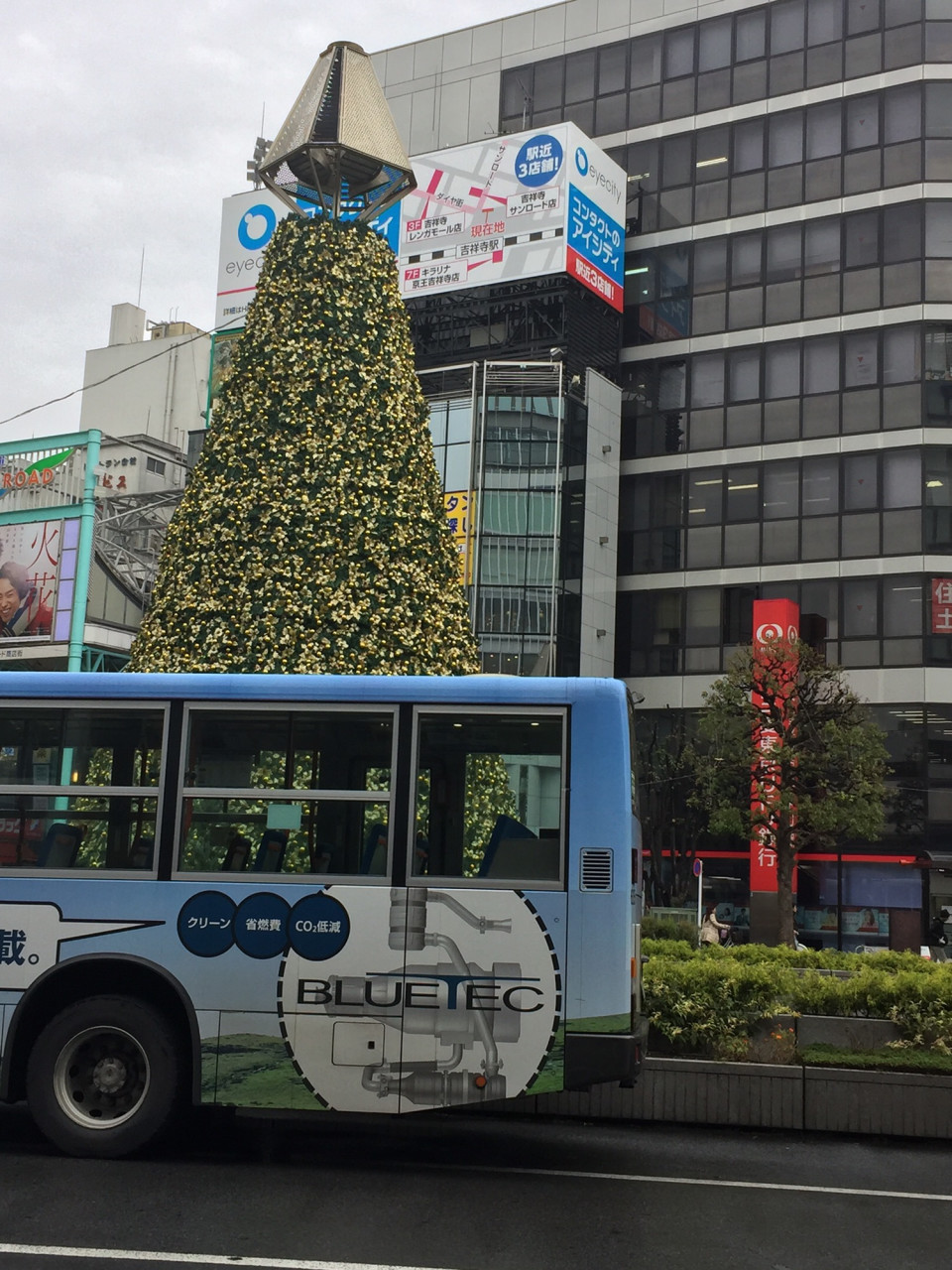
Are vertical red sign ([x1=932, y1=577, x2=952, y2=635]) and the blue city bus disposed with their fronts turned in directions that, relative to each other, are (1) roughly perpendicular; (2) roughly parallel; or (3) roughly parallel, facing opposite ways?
roughly perpendicular

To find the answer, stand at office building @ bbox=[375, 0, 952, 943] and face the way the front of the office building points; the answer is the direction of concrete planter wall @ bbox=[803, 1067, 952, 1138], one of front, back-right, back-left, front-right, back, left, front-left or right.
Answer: front-left

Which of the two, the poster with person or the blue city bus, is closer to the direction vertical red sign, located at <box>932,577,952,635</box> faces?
the blue city bus

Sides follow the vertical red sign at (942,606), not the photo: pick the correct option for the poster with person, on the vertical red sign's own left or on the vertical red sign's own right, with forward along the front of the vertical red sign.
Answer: on the vertical red sign's own right

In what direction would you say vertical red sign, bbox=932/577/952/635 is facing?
toward the camera

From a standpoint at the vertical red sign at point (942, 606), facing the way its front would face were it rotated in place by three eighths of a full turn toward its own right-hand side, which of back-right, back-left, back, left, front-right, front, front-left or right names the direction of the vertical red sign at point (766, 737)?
left

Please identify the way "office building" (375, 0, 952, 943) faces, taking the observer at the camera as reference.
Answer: facing the viewer and to the left of the viewer

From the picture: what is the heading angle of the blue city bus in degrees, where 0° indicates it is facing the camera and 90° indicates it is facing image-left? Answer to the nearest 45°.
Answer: approximately 90°

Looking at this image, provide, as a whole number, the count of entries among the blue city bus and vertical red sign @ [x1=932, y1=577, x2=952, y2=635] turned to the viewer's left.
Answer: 1

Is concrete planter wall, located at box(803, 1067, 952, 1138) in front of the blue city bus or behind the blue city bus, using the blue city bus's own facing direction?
behind

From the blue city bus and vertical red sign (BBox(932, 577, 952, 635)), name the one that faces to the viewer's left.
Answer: the blue city bus

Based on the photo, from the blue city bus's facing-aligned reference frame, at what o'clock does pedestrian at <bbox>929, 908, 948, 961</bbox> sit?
The pedestrian is roughly at 4 o'clock from the blue city bus.

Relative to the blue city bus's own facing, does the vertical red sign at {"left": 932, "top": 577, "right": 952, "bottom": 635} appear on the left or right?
on its right
